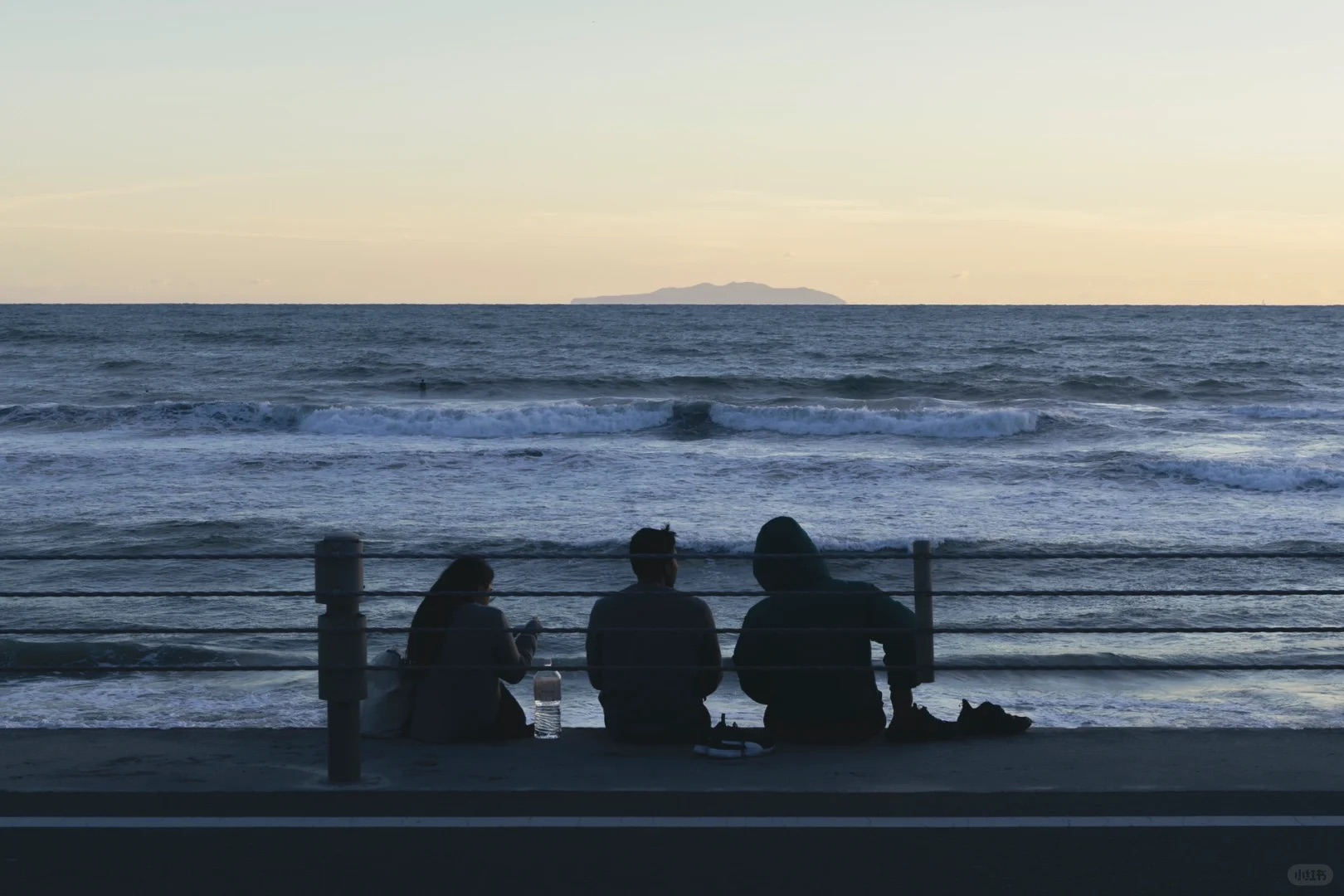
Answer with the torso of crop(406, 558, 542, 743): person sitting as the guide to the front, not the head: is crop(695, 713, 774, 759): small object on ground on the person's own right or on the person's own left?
on the person's own right

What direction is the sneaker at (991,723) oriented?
to the viewer's right

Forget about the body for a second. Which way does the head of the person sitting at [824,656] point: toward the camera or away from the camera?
away from the camera

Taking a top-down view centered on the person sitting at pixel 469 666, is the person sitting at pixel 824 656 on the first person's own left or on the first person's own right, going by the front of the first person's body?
on the first person's own right

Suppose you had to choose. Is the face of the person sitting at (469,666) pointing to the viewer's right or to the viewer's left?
to the viewer's right

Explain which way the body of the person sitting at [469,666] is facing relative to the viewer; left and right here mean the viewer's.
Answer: facing away from the viewer and to the right of the viewer

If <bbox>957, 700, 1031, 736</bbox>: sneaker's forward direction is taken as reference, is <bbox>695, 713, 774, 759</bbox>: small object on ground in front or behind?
behind

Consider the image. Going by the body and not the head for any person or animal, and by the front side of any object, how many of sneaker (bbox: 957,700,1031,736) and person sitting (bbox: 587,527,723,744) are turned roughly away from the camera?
1

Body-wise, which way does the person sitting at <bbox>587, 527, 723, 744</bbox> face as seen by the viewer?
away from the camera

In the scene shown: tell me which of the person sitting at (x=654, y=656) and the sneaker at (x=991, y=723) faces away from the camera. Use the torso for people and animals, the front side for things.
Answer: the person sitting
